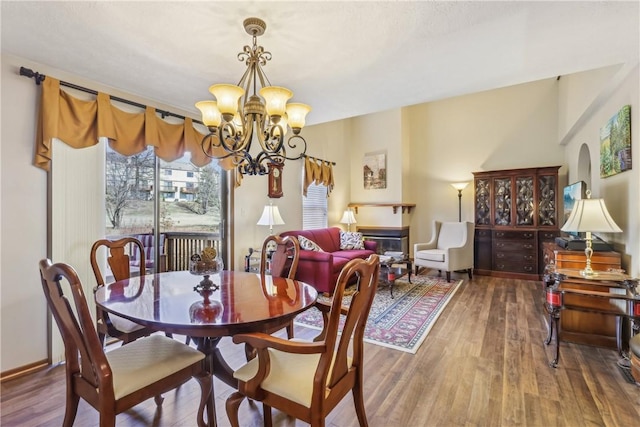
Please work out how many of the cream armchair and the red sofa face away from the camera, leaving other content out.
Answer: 0

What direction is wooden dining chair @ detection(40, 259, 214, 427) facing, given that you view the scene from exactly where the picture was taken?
facing away from the viewer and to the right of the viewer

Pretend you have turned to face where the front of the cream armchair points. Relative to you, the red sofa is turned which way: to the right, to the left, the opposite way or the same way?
to the left

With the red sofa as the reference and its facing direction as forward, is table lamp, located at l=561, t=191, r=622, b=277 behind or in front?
in front

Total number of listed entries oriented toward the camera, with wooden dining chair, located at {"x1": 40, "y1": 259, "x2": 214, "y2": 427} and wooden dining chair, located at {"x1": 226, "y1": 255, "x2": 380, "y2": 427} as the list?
0

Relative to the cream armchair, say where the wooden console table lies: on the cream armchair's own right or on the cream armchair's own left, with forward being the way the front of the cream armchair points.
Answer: on the cream armchair's own left

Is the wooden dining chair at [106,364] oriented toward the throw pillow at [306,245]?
yes

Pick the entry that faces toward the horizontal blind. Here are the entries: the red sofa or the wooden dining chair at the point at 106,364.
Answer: the wooden dining chair

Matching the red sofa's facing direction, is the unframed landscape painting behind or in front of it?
in front

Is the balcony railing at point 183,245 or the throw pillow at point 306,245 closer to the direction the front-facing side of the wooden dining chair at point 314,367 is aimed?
the balcony railing

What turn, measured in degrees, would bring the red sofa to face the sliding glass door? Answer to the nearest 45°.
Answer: approximately 90° to its right

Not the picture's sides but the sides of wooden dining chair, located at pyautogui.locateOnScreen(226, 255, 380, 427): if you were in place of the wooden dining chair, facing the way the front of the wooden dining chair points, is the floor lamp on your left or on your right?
on your right

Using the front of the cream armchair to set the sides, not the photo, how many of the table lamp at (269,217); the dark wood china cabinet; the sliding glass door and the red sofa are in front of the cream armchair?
3

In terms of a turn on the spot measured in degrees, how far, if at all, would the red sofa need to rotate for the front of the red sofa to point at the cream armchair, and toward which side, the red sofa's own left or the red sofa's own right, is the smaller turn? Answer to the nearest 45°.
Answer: approximately 90° to the red sofa's own left

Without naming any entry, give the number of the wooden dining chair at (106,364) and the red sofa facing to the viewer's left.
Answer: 0

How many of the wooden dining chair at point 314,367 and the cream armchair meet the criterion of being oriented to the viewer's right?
0

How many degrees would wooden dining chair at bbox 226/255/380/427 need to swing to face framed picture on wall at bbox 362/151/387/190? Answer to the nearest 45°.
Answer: approximately 45° to its right
